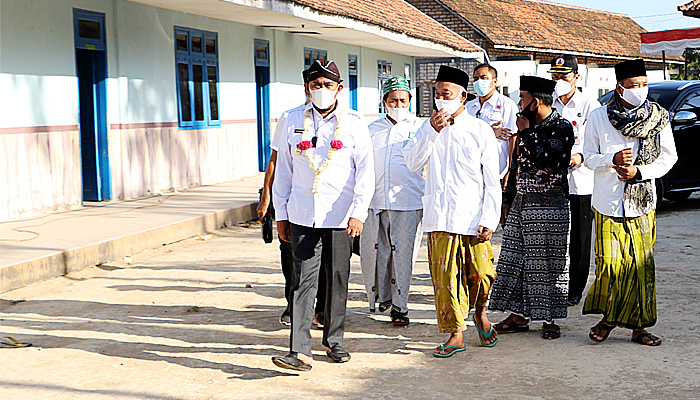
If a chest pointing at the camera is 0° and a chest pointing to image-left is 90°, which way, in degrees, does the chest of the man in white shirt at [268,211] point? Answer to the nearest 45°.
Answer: approximately 0°

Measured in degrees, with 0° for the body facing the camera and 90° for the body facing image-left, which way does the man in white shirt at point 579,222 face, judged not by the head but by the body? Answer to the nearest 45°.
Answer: approximately 45°

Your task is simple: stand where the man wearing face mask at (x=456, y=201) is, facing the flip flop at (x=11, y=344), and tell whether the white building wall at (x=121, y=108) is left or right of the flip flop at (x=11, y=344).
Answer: right

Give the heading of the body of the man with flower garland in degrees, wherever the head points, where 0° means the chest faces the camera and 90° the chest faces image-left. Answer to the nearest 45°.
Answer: approximately 0°

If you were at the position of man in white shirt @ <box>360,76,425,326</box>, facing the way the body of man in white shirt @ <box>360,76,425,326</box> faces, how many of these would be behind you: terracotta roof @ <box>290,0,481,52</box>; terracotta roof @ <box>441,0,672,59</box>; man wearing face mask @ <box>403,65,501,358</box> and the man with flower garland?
2

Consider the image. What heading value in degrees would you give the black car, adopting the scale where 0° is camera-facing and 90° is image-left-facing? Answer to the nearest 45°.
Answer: approximately 45°

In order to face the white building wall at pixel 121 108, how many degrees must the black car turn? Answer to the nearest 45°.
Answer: approximately 45° to its right

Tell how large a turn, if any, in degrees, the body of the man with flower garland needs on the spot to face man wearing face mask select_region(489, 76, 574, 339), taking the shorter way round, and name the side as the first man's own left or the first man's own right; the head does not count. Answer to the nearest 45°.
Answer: approximately 90° to the first man's own left

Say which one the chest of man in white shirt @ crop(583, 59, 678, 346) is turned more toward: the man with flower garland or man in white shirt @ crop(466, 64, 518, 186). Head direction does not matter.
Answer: the man with flower garland
